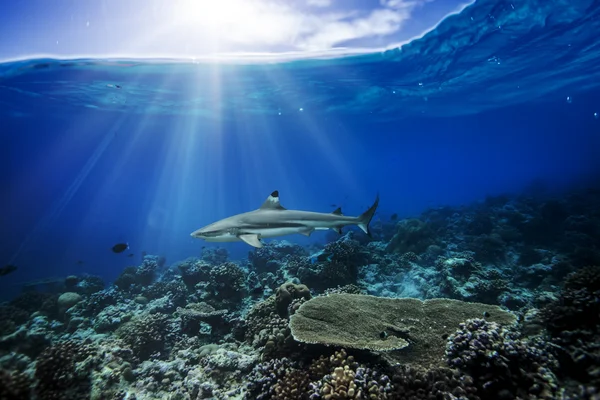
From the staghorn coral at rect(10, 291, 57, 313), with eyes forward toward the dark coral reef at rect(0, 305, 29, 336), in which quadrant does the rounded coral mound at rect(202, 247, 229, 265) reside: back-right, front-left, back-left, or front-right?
back-left

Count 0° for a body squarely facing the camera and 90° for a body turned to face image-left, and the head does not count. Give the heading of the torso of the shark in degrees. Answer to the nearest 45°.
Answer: approximately 90°

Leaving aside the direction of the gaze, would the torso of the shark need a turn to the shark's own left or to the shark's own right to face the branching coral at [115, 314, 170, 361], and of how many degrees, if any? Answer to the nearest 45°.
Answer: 0° — it already faces it

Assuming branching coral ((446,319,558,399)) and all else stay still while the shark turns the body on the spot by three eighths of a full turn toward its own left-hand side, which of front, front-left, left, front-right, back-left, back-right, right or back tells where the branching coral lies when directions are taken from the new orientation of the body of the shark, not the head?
front
